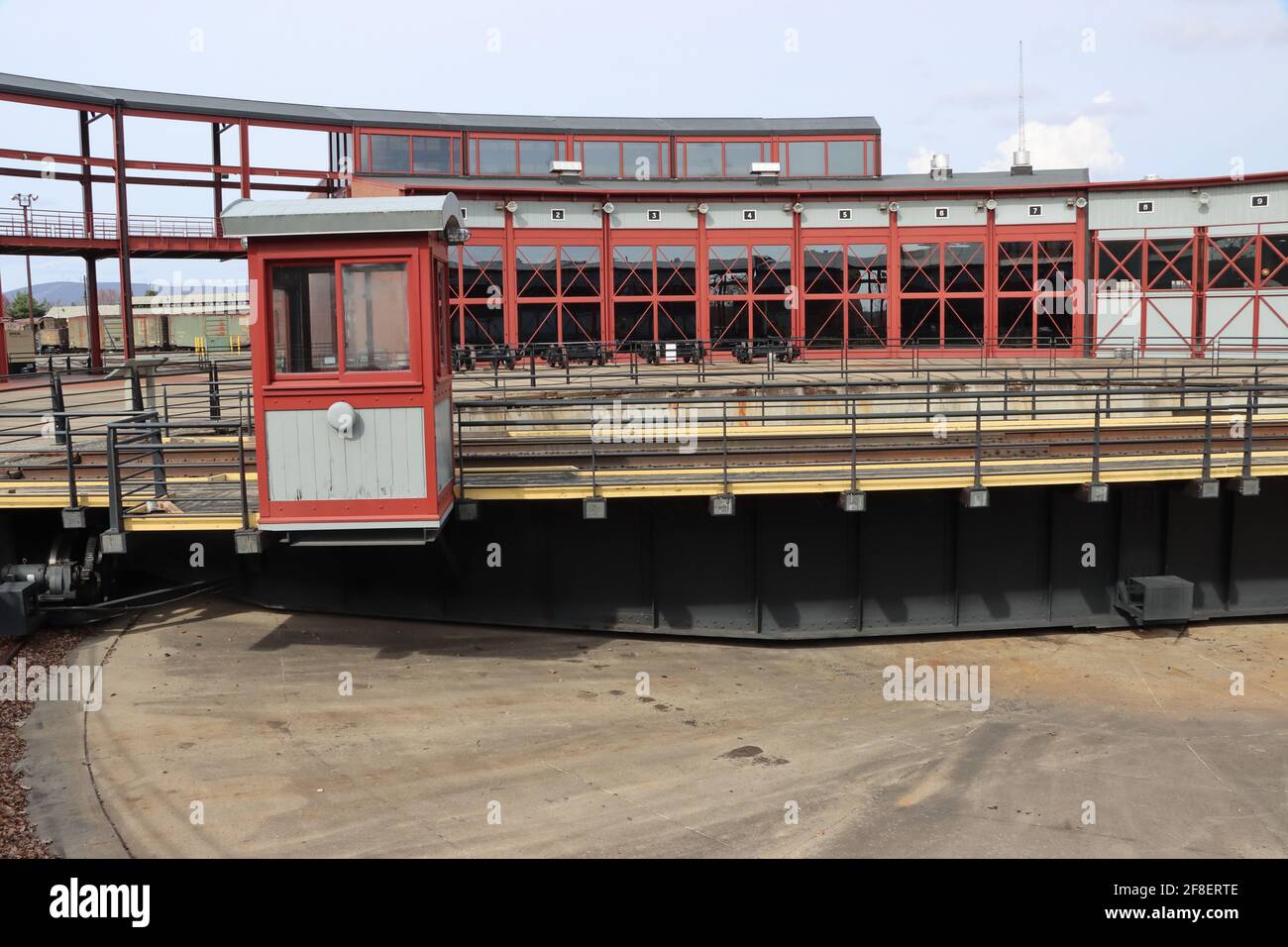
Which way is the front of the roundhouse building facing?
toward the camera

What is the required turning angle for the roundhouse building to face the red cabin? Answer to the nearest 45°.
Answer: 0° — it already faces it
